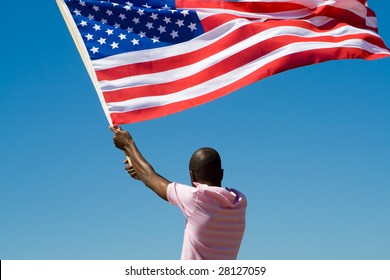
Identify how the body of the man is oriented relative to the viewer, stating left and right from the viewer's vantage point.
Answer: facing away from the viewer and to the left of the viewer

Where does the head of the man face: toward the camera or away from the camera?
away from the camera
